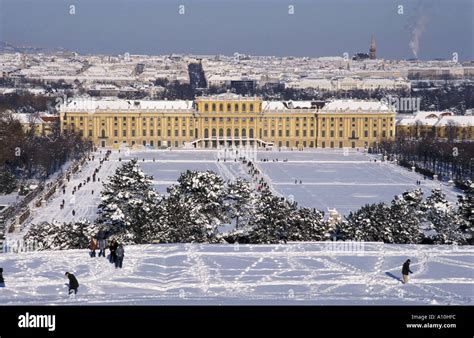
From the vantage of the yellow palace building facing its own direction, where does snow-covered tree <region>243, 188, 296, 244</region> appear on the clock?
The snow-covered tree is roughly at 12 o'clock from the yellow palace building.

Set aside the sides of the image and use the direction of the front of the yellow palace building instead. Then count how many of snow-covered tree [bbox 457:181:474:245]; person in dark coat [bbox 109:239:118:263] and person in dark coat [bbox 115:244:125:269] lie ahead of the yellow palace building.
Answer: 3

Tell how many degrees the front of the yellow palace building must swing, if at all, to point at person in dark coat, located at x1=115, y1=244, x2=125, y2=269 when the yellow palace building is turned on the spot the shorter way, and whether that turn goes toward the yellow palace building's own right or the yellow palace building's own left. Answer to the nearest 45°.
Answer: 0° — it already faces them

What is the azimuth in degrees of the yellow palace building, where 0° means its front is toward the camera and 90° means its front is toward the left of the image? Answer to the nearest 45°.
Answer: approximately 0°

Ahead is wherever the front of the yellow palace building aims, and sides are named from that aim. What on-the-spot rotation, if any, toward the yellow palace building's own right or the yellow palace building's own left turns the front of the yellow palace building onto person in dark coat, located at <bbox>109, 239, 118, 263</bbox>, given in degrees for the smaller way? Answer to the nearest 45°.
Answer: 0° — it already faces them

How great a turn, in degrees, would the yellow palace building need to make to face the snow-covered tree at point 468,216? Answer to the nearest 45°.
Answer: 0° — it already faces it

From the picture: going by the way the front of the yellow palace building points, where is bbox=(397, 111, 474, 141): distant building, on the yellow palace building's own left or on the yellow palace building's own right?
on the yellow palace building's own left

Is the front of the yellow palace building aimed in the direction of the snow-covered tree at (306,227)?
yes

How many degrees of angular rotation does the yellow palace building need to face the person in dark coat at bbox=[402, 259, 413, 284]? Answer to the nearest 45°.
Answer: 0° — it already faces them

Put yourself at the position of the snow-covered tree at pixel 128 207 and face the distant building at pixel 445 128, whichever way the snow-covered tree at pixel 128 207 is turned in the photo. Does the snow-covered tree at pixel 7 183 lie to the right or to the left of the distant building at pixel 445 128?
left

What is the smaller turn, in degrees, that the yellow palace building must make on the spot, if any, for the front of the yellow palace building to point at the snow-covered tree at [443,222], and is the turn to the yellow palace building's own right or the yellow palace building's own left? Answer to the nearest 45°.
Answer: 0° — it already faces it
